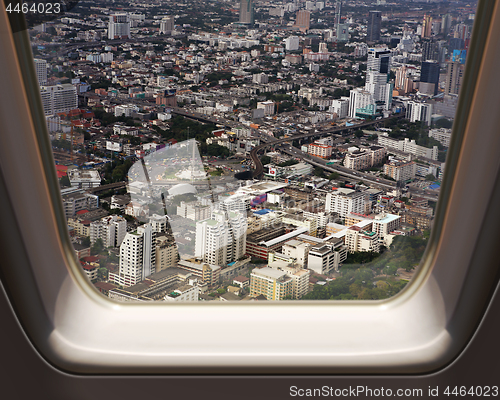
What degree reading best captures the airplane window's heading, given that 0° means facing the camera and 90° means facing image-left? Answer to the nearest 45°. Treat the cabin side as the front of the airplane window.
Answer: approximately 0°
